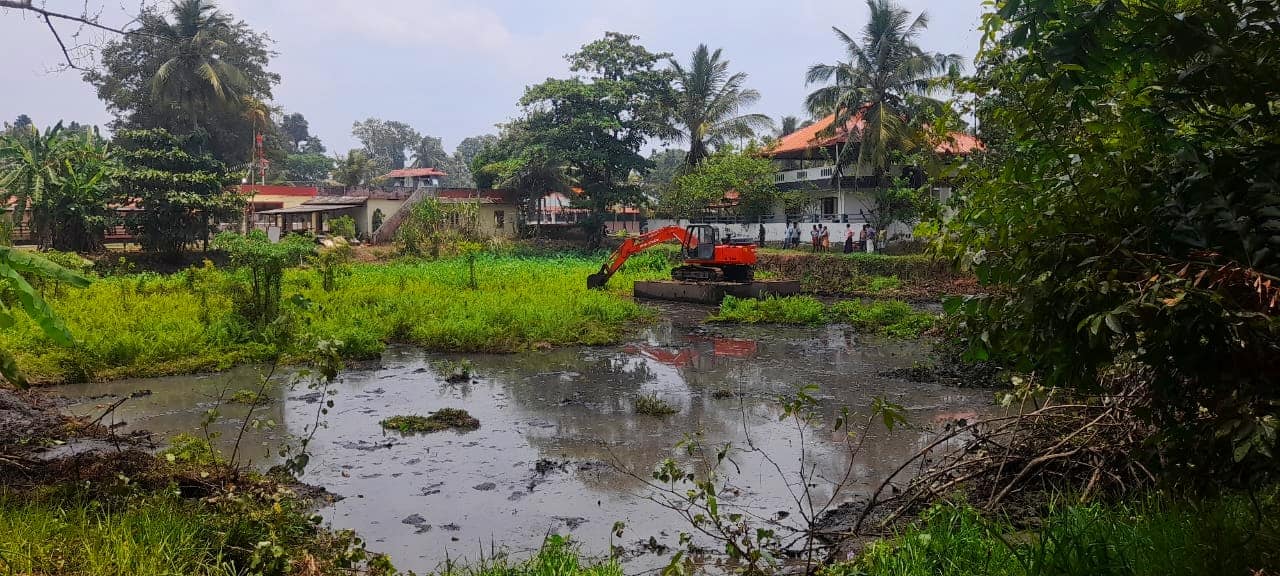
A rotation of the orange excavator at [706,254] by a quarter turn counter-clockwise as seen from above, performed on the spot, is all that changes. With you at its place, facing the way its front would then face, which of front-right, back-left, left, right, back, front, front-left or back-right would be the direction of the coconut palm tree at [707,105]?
back

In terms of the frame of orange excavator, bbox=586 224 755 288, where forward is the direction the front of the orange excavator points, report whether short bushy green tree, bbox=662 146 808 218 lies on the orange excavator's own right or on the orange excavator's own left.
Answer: on the orange excavator's own right

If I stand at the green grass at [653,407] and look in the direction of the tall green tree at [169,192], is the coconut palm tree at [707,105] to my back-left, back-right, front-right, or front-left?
front-right

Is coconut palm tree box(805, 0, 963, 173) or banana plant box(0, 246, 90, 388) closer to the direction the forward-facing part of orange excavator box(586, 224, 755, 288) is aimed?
the banana plant

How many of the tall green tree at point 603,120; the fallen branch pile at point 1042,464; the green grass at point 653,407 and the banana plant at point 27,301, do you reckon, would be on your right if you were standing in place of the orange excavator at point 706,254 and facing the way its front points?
1

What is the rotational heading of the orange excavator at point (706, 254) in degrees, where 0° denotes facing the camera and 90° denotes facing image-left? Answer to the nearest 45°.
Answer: approximately 90°

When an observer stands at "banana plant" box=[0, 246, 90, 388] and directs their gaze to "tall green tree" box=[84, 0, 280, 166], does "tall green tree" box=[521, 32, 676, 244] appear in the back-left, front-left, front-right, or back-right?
front-right

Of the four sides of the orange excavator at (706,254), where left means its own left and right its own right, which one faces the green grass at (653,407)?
left

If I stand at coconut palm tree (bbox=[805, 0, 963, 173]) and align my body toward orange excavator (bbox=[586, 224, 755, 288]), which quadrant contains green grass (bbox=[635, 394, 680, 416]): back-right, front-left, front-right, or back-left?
front-left

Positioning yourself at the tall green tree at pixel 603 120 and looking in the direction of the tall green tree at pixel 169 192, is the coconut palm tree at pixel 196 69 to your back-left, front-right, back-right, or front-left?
front-right

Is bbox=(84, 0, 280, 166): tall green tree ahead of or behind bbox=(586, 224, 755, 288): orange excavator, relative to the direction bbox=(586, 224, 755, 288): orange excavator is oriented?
ahead

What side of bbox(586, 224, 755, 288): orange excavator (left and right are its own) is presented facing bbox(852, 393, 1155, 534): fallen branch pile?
left

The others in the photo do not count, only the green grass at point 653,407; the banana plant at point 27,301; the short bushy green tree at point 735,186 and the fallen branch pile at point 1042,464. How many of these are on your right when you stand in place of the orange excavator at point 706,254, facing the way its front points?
1

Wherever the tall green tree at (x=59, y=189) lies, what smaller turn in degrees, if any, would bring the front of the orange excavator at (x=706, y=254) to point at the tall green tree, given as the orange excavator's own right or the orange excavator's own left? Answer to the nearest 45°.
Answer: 0° — it already faces it

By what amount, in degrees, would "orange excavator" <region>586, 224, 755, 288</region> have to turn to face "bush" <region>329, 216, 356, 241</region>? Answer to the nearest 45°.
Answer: approximately 45° to its right
